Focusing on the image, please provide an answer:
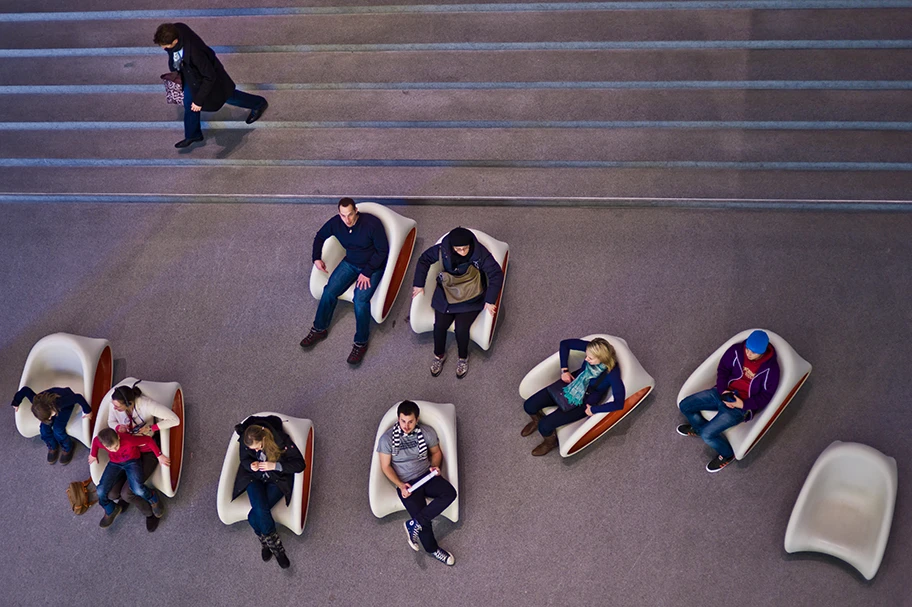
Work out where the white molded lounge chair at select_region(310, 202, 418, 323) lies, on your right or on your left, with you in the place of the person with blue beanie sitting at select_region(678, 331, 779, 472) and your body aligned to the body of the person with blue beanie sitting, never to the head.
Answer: on your right

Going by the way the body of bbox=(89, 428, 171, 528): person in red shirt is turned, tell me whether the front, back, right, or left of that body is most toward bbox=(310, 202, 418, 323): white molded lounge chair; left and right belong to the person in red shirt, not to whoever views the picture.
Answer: left

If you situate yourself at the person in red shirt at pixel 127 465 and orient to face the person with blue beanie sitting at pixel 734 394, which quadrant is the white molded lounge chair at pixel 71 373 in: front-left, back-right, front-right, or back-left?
back-left

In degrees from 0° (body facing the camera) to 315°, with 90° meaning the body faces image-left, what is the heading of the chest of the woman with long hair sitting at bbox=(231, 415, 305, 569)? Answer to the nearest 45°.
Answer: approximately 0°

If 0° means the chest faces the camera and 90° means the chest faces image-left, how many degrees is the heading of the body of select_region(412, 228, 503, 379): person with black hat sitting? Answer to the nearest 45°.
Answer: approximately 0°

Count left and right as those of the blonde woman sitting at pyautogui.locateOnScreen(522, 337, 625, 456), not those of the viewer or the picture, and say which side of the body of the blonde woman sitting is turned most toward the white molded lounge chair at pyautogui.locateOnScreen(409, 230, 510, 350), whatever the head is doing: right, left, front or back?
right

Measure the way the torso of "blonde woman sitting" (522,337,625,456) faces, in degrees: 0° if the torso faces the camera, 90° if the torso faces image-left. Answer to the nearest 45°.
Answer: approximately 45°

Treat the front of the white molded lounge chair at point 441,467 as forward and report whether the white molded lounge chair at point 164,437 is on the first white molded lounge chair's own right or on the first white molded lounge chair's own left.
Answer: on the first white molded lounge chair's own right
